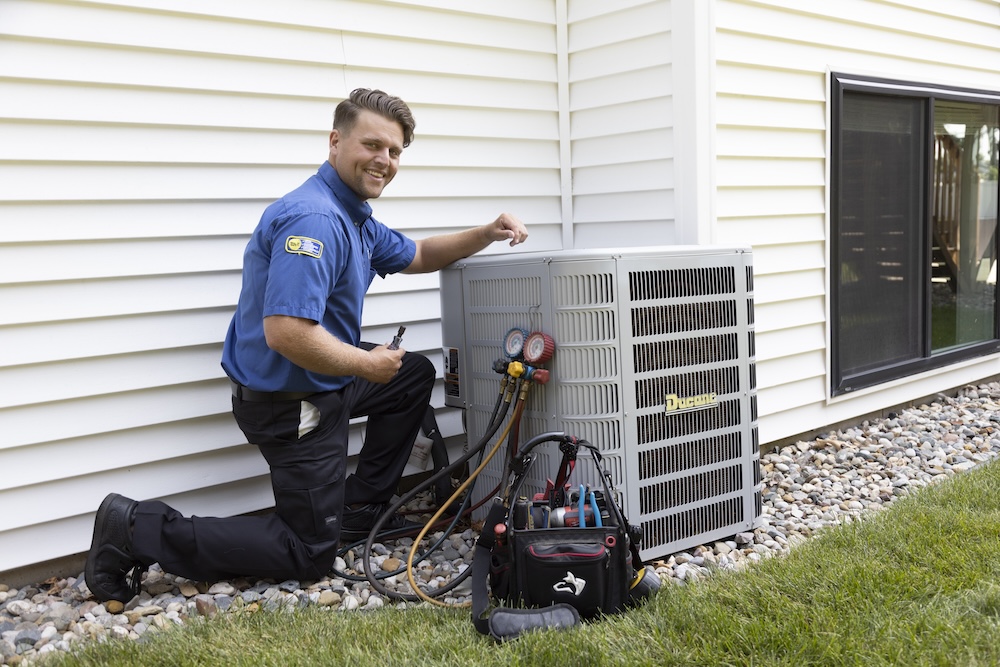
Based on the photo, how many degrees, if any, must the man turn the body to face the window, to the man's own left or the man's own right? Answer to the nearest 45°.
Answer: approximately 45° to the man's own left

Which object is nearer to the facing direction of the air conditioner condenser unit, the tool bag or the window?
the tool bag

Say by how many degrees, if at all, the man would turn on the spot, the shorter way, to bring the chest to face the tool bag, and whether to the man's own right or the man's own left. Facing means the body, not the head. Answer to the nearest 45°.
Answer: approximately 45° to the man's own right

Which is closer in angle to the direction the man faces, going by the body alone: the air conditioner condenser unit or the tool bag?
the air conditioner condenser unit

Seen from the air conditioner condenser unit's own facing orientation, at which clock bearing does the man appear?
The man is roughly at 4 o'clock from the air conditioner condenser unit.

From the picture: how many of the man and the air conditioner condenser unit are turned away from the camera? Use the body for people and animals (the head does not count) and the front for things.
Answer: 0

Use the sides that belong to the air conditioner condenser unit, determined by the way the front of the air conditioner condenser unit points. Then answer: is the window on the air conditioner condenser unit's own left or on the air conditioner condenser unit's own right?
on the air conditioner condenser unit's own left

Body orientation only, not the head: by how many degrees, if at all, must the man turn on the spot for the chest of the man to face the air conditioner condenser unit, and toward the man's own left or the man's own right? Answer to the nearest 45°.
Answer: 0° — they already face it

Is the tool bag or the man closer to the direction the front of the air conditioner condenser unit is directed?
the tool bag

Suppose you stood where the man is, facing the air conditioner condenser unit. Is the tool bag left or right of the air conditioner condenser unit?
right

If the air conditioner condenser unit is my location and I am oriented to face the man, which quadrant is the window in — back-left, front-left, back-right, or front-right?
back-right

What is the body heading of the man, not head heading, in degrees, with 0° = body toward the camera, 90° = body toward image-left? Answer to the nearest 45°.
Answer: approximately 270°

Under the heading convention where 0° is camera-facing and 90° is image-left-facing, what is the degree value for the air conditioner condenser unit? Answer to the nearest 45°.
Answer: approximately 315°
